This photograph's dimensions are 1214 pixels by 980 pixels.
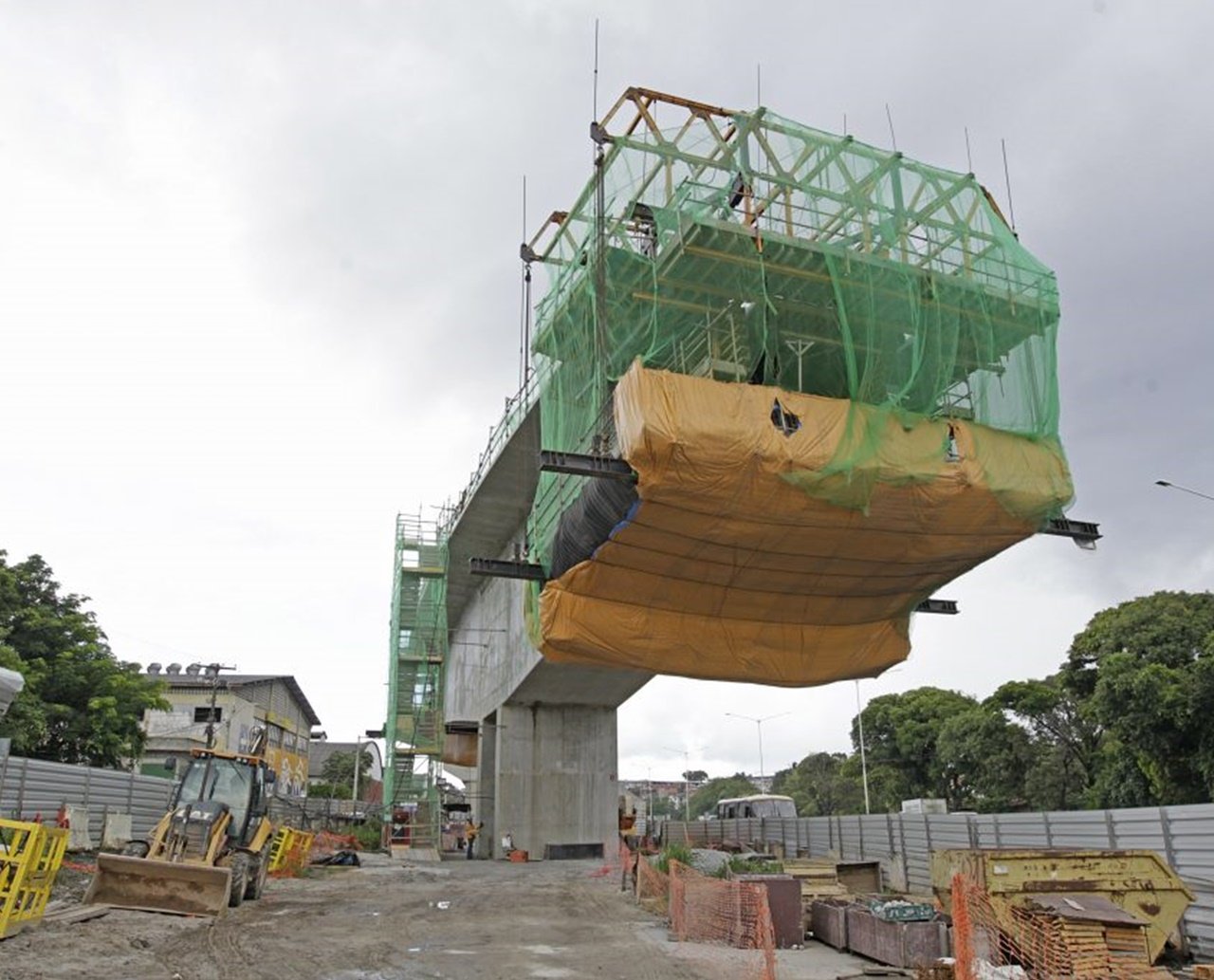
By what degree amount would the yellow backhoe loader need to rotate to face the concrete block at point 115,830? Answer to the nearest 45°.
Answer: approximately 135° to its right

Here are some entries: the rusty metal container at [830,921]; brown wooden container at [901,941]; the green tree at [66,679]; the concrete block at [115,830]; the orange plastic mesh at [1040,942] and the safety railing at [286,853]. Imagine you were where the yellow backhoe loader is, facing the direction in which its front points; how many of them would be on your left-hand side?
3

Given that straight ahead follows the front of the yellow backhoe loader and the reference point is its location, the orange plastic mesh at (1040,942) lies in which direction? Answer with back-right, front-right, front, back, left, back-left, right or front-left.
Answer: left

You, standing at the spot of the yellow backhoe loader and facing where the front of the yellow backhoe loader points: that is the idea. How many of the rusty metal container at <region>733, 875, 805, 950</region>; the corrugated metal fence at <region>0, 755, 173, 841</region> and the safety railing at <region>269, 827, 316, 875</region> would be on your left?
1

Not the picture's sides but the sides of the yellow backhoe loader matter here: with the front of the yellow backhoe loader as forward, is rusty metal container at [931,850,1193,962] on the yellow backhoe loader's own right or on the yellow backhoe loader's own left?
on the yellow backhoe loader's own left

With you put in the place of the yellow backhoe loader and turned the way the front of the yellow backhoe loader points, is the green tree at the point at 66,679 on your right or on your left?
on your right

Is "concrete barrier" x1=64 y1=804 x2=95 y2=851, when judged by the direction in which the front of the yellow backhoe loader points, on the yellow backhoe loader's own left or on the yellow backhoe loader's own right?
on the yellow backhoe loader's own right

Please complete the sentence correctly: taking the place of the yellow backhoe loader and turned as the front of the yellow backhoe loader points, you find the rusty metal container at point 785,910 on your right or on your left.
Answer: on your left

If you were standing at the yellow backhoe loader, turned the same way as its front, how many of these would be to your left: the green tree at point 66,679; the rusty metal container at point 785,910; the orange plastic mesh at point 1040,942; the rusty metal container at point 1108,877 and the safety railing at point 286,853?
3

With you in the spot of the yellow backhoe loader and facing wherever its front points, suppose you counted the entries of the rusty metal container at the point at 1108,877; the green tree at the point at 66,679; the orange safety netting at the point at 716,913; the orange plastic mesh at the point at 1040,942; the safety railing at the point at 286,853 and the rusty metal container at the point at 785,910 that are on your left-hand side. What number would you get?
4

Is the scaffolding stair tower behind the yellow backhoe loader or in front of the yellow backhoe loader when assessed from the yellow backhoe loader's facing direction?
behind

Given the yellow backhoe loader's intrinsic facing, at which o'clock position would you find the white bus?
The white bus is roughly at 6 o'clock from the yellow backhoe loader.

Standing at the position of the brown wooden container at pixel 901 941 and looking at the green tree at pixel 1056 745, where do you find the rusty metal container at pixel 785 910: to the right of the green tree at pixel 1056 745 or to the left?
left

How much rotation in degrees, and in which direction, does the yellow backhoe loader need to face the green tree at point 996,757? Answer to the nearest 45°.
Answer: approximately 180°

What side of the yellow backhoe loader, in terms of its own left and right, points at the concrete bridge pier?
back
